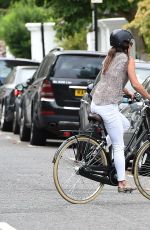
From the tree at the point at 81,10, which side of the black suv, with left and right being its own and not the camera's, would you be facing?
front

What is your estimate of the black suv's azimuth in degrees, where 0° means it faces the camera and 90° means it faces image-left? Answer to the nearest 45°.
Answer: approximately 180°

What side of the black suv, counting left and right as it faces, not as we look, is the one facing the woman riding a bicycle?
back

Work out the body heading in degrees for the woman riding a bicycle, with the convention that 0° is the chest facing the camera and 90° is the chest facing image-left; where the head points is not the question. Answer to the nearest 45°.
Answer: approximately 225°

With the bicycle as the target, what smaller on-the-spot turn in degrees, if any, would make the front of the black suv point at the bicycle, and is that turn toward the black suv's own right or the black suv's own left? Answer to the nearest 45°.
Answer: approximately 180°

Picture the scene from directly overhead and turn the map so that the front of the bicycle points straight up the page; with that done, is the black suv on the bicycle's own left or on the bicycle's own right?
on the bicycle's own left

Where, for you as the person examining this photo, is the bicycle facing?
facing away from the viewer and to the right of the viewer

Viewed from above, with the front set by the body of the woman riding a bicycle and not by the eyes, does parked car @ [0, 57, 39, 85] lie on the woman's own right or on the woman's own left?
on the woman's own left

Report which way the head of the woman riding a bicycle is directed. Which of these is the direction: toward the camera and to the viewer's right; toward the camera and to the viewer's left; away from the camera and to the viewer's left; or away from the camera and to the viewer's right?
away from the camera and to the viewer's right
